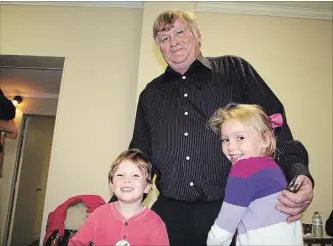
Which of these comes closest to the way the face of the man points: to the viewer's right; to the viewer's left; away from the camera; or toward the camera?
toward the camera

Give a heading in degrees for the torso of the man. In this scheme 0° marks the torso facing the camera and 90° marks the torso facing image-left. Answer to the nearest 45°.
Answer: approximately 0°
